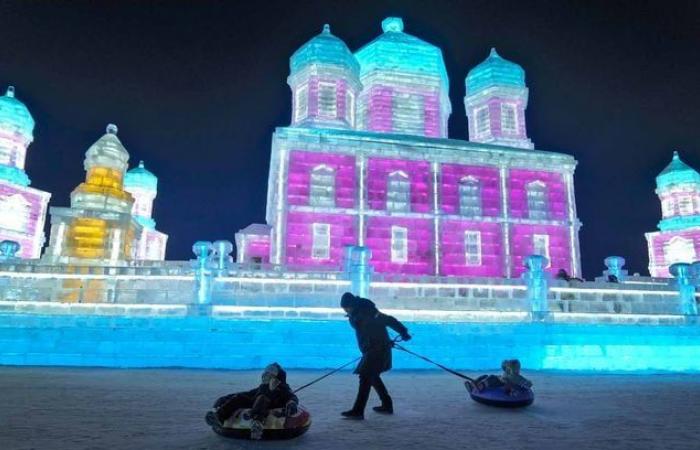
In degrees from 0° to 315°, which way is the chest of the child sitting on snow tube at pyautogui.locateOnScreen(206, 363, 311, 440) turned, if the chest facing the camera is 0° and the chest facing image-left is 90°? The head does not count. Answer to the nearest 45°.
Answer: approximately 45°

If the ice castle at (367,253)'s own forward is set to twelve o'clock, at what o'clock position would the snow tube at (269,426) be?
The snow tube is roughly at 12 o'clock from the ice castle.

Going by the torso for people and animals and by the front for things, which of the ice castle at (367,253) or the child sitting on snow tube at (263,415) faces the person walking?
the ice castle

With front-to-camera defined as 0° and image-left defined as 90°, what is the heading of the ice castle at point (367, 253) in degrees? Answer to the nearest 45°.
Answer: approximately 0°

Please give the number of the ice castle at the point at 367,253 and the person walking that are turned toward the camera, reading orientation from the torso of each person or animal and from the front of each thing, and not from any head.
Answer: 1

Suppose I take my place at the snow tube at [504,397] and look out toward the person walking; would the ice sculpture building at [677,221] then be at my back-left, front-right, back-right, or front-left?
back-right

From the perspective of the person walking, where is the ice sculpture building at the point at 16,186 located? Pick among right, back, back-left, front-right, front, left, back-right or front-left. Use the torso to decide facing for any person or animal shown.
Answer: front-right
